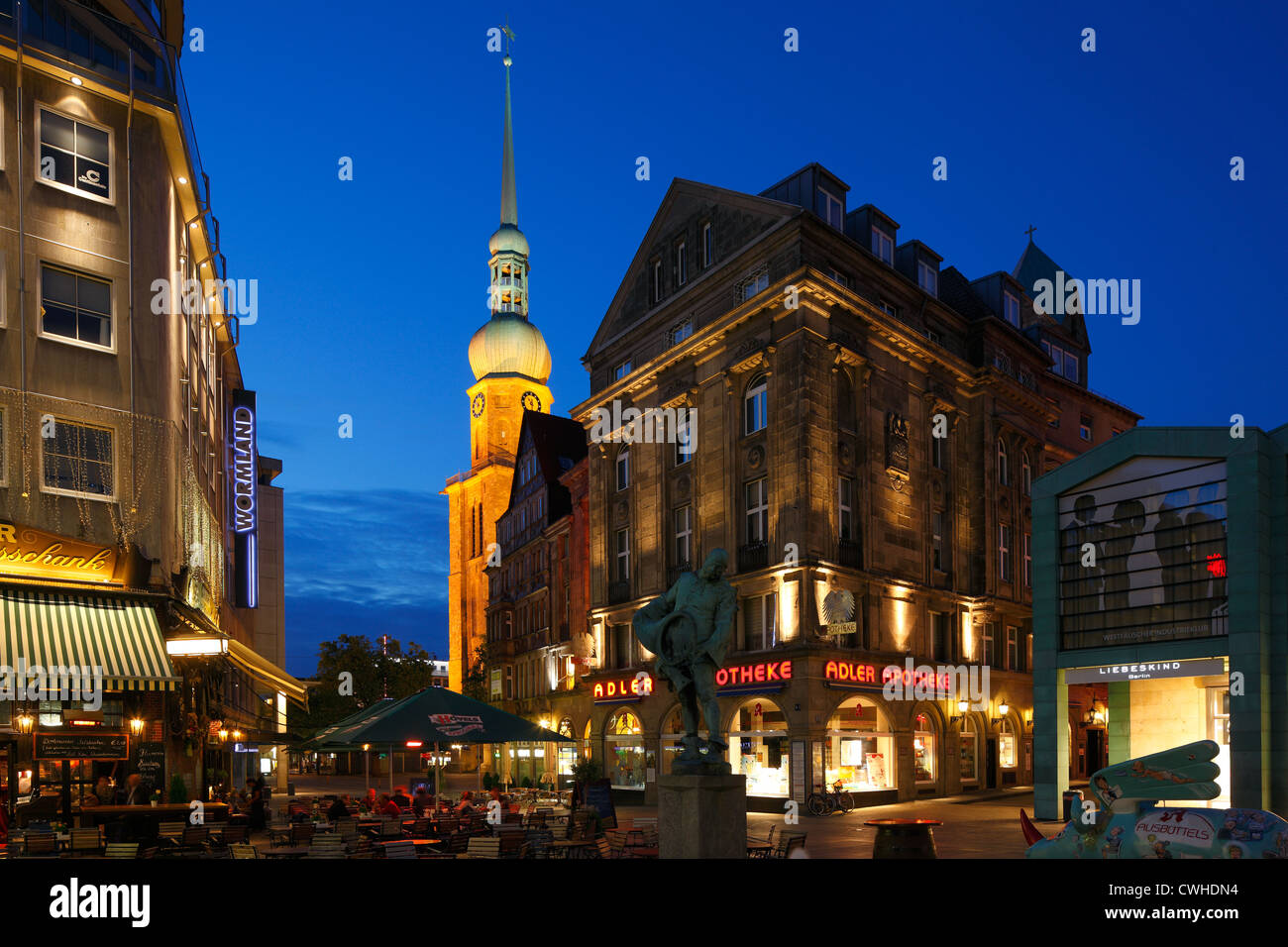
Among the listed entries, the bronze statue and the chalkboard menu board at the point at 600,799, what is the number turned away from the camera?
0

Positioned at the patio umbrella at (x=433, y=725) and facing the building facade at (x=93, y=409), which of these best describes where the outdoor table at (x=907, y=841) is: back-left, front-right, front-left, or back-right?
back-left

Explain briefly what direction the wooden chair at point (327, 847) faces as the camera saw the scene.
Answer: facing away from the viewer

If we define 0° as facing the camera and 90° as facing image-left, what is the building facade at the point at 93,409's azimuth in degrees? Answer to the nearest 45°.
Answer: approximately 315°

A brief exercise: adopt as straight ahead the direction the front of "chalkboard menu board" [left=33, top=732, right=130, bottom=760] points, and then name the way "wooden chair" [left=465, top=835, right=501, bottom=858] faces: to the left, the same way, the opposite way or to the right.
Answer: the opposite way

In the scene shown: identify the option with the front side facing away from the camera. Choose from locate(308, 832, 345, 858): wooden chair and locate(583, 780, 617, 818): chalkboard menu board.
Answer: the wooden chair

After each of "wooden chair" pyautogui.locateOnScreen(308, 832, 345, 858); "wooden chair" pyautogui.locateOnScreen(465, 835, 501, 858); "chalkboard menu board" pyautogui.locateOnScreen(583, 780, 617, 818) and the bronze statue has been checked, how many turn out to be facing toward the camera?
2
